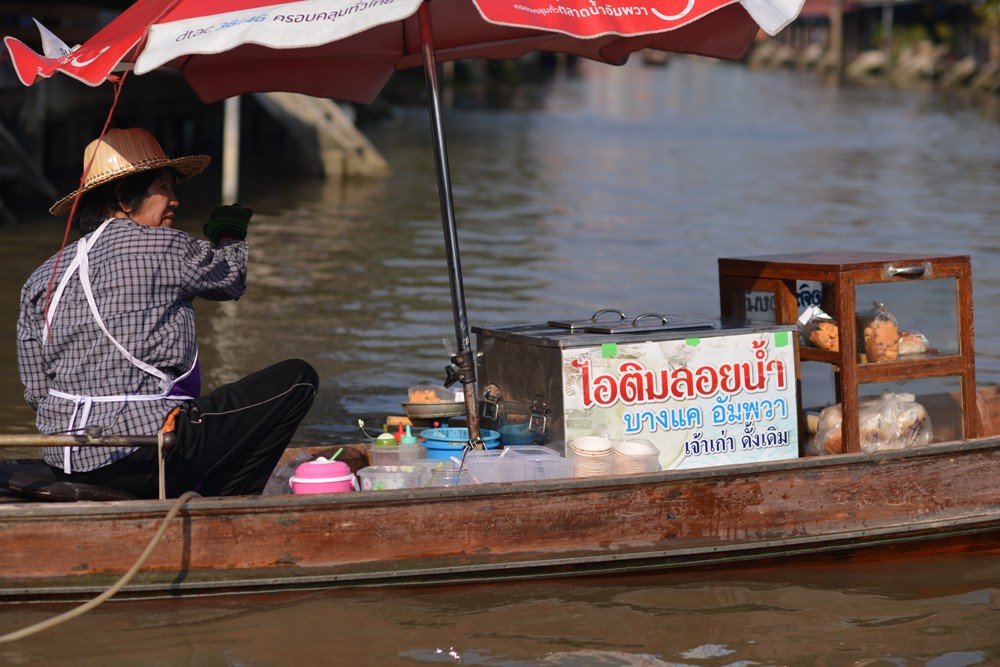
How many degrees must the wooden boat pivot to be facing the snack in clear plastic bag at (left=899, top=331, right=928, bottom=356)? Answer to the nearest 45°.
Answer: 0° — it already faces it

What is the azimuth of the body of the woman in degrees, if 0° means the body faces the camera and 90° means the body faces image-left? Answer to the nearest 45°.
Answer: approximately 225°

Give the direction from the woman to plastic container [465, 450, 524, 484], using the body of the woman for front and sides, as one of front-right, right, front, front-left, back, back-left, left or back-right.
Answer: front-right

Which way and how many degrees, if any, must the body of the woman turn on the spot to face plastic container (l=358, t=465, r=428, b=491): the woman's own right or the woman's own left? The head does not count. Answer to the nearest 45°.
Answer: approximately 45° to the woman's own right

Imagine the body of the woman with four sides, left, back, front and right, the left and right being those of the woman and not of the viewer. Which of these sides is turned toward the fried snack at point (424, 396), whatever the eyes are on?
front

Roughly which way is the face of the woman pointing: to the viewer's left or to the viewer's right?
to the viewer's right

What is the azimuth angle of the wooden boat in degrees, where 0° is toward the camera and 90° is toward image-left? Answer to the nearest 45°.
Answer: approximately 270°

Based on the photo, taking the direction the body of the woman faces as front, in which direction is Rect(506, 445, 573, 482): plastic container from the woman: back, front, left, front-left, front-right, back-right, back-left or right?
front-right
